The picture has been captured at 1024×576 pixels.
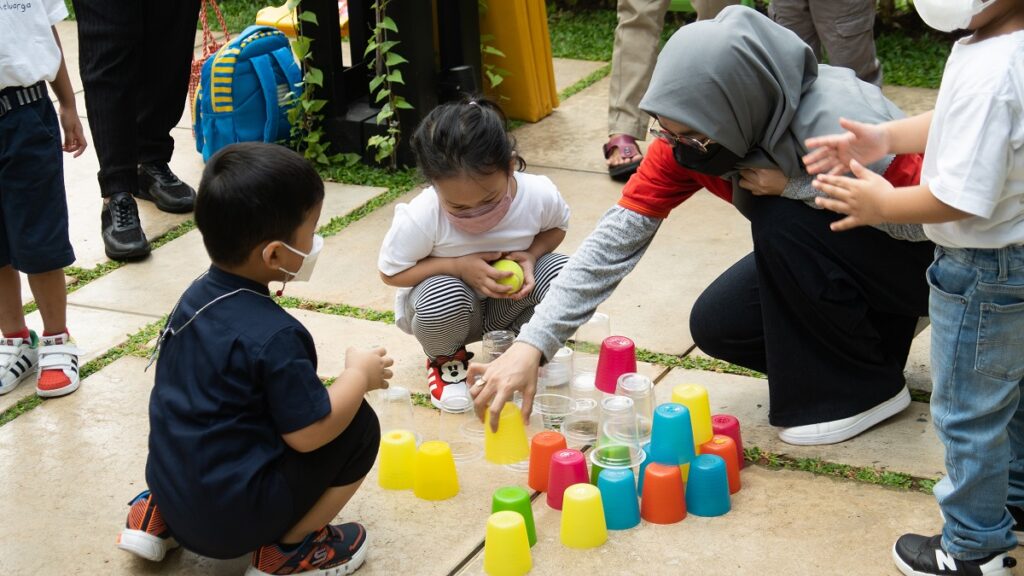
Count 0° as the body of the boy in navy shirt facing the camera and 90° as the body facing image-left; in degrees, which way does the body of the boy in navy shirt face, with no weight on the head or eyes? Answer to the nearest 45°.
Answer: approximately 225°

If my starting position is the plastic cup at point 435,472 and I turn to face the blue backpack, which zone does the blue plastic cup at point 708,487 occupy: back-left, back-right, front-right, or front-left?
back-right

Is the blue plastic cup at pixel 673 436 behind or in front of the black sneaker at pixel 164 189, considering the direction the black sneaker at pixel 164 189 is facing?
in front

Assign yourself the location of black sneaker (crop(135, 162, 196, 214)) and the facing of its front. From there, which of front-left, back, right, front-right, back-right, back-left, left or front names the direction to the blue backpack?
left

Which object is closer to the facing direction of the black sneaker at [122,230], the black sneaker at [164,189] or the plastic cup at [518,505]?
the plastic cup

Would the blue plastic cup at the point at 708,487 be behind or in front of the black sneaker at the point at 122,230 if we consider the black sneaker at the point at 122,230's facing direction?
in front

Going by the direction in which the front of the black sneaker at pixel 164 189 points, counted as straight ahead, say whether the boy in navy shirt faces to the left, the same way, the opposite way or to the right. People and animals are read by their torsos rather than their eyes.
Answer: to the left

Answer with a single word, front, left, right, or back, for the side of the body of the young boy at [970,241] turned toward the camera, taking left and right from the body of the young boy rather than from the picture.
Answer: left

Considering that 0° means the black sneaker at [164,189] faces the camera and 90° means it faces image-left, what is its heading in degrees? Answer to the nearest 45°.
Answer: approximately 315°

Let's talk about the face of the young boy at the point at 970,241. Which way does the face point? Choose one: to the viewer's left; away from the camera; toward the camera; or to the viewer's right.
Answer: to the viewer's left
